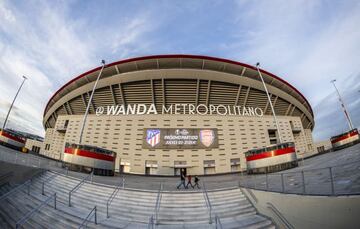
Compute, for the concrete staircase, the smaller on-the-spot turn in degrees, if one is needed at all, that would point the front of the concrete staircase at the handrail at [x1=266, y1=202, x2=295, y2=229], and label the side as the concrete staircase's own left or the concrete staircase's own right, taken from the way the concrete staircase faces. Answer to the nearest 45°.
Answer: approximately 45° to the concrete staircase's own left

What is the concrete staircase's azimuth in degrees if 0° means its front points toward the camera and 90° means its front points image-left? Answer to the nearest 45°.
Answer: approximately 0°

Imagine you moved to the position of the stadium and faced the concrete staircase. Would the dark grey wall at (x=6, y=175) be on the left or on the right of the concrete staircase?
right

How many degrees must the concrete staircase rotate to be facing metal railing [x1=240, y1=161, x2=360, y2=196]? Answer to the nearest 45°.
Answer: approximately 45° to its left

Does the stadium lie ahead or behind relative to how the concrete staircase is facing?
behind
